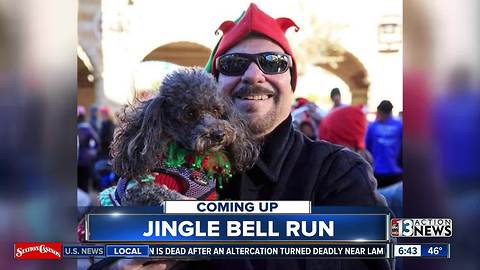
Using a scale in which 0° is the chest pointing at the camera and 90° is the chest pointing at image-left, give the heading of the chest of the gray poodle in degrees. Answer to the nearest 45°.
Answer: approximately 315°

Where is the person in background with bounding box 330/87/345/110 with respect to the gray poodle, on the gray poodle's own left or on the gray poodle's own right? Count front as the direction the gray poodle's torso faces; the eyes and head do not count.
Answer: on the gray poodle's own left
